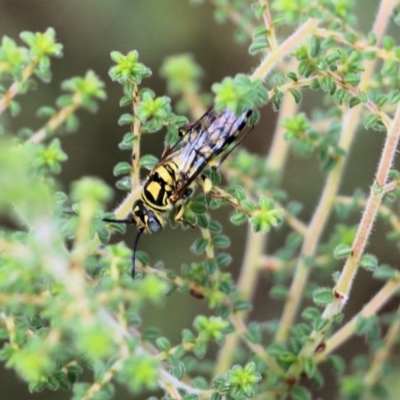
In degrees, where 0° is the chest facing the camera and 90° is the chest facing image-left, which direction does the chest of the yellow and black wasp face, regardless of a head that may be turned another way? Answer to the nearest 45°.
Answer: approximately 45°
